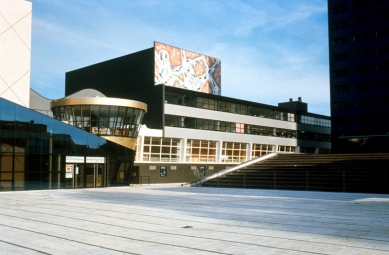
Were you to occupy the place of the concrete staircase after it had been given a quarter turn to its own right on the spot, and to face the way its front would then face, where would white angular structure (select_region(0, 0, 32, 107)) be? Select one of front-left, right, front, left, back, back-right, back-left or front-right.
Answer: front

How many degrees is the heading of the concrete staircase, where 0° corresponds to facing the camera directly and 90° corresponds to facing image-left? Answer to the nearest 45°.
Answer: approximately 0°

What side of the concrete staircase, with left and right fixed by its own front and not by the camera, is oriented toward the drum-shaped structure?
right
